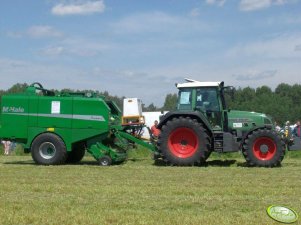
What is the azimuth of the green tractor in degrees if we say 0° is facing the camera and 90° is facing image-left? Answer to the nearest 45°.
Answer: approximately 270°
